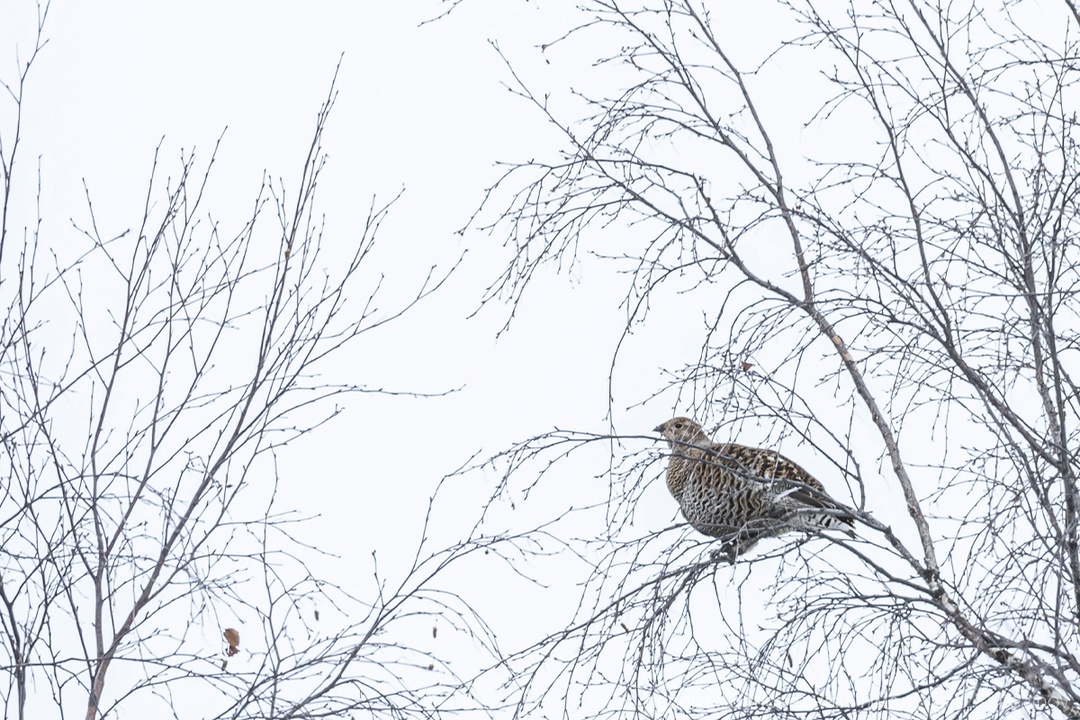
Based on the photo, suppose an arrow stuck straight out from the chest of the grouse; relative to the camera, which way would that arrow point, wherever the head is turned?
to the viewer's left
